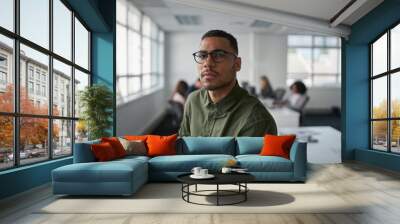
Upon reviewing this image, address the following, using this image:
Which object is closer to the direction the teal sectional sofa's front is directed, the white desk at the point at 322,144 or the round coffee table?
the round coffee table

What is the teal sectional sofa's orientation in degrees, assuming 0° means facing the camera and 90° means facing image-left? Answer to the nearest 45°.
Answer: approximately 0°

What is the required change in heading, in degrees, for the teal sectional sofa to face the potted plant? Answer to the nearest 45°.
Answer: approximately 135° to its right

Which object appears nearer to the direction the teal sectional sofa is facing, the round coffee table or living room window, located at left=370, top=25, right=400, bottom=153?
the round coffee table
